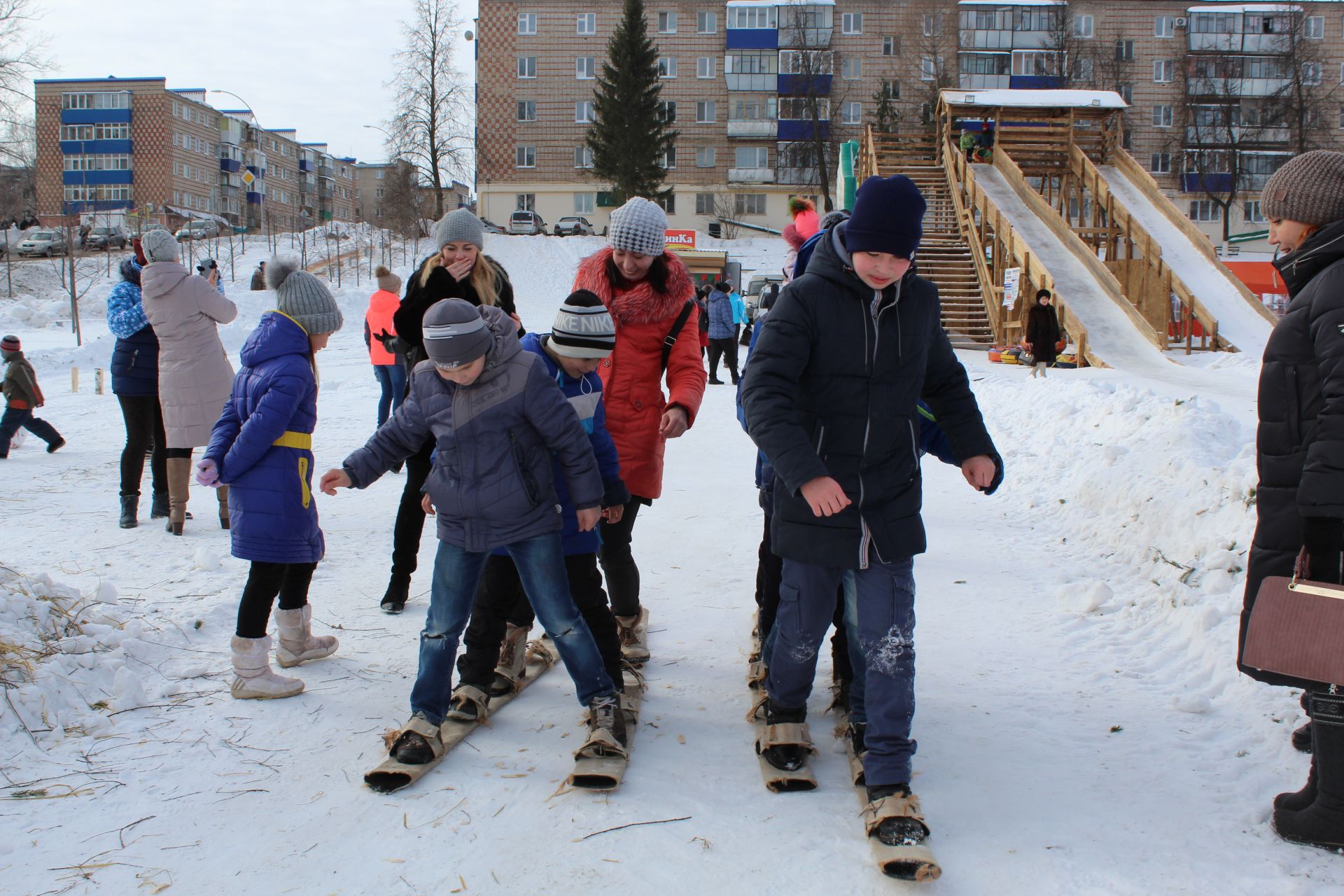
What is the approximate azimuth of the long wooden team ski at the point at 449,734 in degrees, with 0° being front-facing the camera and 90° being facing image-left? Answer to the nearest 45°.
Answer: approximately 45°

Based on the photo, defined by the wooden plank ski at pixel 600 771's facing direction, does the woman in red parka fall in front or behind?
behind

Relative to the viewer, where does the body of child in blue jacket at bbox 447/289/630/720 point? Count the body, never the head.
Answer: toward the camera

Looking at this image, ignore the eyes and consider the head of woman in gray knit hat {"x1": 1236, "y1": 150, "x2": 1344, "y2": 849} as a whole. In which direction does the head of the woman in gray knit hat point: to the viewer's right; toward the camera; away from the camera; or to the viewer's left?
to the viewer's left

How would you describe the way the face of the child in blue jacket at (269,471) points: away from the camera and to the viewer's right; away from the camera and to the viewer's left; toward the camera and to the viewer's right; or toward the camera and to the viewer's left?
away from the camera and to the viewer's right

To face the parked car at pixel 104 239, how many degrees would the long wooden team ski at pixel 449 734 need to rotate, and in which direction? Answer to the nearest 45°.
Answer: approximately 135° to its right

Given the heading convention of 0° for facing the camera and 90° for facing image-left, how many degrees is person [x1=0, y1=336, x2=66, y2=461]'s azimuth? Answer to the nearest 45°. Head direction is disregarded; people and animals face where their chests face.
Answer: approximately 90°

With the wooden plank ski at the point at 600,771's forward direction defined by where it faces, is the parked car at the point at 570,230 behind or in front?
behind

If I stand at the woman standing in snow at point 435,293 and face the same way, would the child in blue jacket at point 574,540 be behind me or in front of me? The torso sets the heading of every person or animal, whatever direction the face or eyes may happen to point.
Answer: in front

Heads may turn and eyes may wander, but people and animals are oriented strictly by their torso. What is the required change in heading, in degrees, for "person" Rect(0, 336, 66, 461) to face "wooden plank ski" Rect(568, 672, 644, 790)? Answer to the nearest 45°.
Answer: approximately 90° to their left

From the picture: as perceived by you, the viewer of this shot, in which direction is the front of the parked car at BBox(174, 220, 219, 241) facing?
facing the viewer and to the left of the viewer

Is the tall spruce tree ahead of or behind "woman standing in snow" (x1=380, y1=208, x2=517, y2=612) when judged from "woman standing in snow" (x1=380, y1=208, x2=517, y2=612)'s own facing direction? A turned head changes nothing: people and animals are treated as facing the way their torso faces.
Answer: behind
